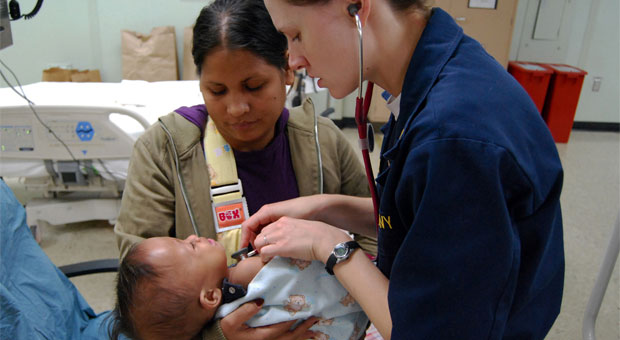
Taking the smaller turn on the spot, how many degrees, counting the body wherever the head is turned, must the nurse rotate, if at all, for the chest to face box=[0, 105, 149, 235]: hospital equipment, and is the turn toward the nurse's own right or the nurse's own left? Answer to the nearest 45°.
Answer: approximately 45° to the nurse's own right

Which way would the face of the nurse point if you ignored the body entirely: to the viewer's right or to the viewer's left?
to the viewer's left

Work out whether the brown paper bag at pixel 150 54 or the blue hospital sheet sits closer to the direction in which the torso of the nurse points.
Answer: the blue hospital sheet

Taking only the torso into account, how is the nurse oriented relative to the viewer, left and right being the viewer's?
facing to the left of the viewer

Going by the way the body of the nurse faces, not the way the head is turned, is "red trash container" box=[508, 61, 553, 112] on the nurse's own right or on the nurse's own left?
on the nurse's own right

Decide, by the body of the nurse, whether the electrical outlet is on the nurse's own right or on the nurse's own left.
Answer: on the nurse's own right

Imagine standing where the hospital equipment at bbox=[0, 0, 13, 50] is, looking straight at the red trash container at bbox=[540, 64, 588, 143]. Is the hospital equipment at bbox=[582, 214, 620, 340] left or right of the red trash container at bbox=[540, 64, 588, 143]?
right

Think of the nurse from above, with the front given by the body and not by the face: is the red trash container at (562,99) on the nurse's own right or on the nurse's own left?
on the nurse's own right

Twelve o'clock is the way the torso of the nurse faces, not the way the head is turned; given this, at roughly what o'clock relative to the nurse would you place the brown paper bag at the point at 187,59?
The brown paper bag is roughly at 2 o'clock from the nurse.
